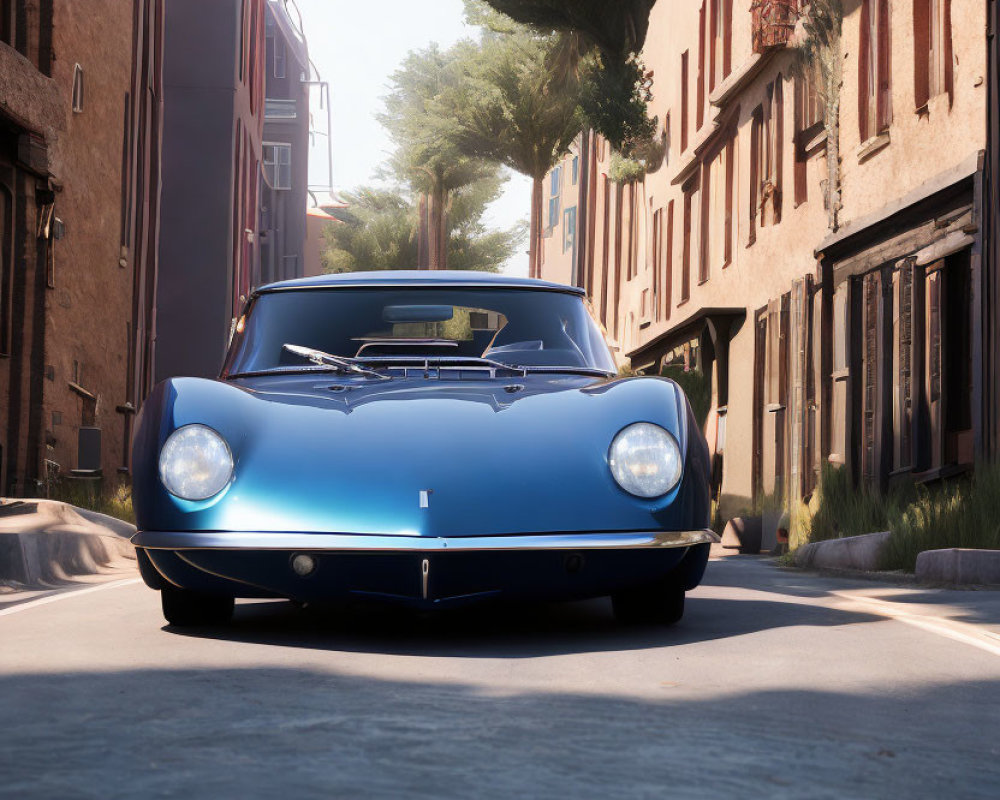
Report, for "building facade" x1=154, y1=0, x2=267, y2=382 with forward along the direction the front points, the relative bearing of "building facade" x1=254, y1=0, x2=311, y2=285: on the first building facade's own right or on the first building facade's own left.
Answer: on the first building facade's own left

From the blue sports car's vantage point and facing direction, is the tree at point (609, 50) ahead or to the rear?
to the rear

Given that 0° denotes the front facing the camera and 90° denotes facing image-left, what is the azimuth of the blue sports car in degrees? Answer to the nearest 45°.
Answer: approximately 0°

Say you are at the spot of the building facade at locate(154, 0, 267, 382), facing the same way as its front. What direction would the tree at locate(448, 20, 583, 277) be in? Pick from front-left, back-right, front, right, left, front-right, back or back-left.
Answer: front-left

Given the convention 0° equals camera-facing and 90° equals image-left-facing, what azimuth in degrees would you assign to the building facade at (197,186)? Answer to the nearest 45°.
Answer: approximately 270°

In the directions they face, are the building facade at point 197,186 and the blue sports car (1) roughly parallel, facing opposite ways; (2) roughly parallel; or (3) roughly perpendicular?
roughly perpendicular

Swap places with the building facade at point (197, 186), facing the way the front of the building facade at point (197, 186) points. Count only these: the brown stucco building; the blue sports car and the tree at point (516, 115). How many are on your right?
2

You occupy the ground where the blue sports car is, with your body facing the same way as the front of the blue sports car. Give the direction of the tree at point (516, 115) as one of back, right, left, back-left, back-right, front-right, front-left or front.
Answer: back

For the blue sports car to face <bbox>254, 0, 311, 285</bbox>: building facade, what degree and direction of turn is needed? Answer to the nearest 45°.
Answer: approximately 180°

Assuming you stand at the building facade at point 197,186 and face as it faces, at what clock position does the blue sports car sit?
The blue sports car is roughly at 3 o'clock from the building facade.

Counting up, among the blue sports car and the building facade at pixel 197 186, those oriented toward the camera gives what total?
1

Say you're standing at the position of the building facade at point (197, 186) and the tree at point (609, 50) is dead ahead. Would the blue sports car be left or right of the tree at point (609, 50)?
right
